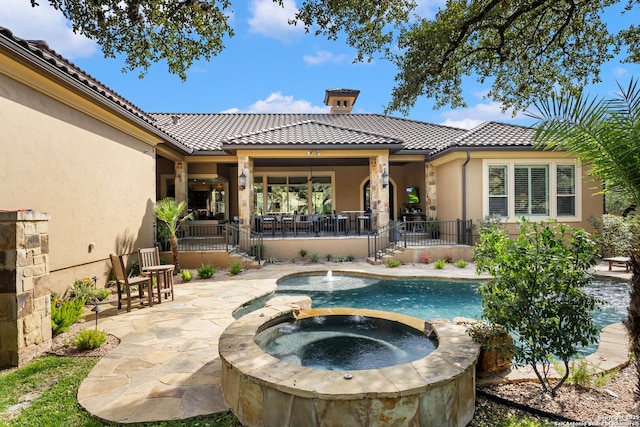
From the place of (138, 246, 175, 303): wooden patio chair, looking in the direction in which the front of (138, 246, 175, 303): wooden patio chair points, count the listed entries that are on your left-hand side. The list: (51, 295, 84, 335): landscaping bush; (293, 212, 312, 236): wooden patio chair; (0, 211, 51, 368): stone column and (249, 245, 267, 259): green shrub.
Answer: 2

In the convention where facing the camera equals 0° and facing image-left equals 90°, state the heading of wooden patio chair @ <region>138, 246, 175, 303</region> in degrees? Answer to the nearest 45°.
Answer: approximately 315°

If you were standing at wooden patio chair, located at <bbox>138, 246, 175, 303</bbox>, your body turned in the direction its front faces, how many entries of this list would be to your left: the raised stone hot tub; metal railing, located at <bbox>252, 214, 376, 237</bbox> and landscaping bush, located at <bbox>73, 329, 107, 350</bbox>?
1

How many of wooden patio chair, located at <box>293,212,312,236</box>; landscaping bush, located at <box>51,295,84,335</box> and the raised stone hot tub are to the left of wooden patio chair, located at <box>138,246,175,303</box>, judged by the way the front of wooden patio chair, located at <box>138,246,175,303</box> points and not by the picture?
1

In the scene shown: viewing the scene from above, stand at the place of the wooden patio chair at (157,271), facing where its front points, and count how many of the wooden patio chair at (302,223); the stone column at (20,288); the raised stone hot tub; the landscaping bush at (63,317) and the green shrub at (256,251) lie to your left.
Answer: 2

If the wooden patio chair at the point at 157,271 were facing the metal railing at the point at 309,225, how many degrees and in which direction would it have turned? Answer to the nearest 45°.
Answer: approximately 90° to its left

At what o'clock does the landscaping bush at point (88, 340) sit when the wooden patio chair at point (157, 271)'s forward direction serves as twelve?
The landscaping bush is roughly at 2 o'clock from the wooden patio chair.

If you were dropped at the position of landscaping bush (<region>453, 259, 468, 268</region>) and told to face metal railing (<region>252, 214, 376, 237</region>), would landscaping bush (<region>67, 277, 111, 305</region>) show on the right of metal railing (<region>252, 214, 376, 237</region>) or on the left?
left

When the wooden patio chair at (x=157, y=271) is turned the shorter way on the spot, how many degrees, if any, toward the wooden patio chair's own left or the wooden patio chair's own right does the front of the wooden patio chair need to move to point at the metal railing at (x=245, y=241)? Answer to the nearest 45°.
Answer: approximately 90° to the wooden patio chair's own left

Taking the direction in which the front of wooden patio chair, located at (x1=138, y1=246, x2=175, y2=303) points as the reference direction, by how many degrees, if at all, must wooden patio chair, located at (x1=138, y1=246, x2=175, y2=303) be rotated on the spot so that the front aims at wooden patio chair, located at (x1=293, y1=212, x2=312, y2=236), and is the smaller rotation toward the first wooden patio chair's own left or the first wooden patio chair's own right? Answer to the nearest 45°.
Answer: approximately 90° to the first wooden patio chair's own left

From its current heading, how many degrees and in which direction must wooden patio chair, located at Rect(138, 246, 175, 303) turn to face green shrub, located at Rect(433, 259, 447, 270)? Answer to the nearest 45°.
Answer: approximately 45° to its left

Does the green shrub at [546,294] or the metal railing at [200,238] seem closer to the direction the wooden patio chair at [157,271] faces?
the green shrub
